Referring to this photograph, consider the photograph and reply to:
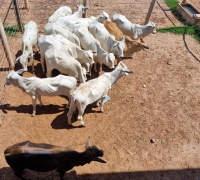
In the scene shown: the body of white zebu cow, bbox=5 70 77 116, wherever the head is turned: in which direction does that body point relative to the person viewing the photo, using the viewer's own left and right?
facing to the left of the viewer

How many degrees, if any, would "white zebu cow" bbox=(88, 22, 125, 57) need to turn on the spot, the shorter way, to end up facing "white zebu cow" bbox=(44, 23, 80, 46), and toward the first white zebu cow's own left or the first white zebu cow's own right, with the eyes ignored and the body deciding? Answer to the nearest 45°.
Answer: approximately 135° to the first white zebu cow's own right

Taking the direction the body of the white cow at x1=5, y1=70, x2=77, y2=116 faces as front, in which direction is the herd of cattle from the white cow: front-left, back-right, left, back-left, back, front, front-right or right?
right

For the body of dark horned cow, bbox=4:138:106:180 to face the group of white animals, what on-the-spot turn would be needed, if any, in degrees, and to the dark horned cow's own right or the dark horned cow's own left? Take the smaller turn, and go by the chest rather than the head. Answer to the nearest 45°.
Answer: approximately 90° to the dark horned cow's own left

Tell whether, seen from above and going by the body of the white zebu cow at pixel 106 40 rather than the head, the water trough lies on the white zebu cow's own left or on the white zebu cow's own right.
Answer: on the white zebu cow's own left

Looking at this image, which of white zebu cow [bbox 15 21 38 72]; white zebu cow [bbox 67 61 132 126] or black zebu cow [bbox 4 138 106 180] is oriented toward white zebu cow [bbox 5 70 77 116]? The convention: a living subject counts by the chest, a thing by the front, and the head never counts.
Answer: white zebu cow [bbox 15 21 38 72]

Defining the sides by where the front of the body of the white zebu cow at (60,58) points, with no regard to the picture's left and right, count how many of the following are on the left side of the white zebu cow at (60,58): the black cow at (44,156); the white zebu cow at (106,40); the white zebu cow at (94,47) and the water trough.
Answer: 3

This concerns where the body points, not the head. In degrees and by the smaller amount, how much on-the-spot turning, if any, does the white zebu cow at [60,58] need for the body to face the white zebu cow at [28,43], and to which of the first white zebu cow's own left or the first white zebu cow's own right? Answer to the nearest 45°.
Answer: approximately 180°

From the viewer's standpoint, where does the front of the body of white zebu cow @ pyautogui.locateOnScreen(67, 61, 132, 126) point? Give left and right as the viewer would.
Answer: facing away from the viewer and to the right of the viewer
